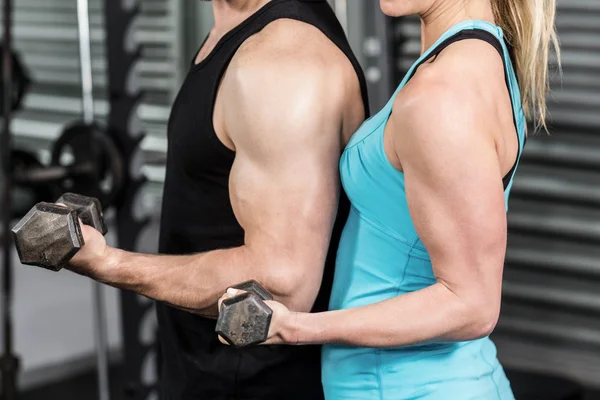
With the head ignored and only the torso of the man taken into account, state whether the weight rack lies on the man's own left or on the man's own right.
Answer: on the man's own right

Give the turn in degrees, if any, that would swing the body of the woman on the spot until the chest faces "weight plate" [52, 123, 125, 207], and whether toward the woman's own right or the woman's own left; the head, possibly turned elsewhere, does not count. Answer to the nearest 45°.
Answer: approximately 45° to the woman's own right

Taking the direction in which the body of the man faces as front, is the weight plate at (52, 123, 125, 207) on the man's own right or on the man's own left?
on the man's own right

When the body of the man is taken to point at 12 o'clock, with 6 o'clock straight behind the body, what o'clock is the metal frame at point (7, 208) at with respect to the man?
The metal frame is roughly at 2 o'clock from the man.

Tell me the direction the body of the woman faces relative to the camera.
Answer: to the viewer's left

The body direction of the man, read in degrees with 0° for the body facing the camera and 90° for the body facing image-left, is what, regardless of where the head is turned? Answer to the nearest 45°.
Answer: approximately 90°

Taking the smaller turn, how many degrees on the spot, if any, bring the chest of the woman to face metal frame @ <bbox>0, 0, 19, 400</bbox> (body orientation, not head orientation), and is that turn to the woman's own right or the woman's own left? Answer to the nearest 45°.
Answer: approximately 45° to the woman's own right

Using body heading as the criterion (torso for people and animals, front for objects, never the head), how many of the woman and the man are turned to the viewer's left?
2
